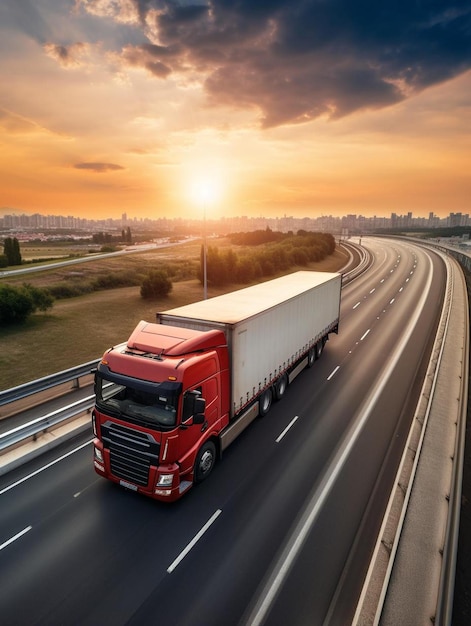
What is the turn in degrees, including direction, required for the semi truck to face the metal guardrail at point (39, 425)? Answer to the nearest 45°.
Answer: approximately 90° to its right

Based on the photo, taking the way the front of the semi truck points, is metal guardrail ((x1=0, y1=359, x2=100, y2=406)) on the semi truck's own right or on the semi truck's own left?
on the semi truck's own right

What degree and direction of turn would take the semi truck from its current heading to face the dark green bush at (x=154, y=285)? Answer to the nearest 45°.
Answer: approximately 135° to its right

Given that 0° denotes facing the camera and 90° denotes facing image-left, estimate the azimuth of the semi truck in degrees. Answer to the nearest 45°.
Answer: approximately 45°

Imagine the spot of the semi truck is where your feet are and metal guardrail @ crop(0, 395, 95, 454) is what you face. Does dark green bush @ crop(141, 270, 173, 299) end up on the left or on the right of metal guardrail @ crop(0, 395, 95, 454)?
right

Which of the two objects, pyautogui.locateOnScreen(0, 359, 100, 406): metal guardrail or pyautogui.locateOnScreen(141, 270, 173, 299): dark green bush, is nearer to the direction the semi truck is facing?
the metal guardrail

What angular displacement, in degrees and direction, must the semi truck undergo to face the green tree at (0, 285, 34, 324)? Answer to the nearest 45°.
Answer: approximately 90° to its right
